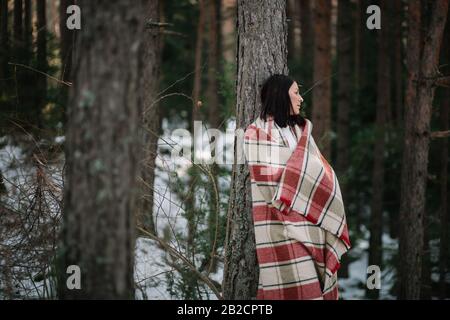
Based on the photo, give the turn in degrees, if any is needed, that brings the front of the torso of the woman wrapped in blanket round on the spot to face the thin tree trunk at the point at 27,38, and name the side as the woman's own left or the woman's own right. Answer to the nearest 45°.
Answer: approximately 180°

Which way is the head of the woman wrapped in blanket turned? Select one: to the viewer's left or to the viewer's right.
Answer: to the viewer's right

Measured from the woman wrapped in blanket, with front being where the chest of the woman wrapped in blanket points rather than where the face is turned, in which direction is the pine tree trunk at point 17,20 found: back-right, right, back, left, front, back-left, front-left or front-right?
back

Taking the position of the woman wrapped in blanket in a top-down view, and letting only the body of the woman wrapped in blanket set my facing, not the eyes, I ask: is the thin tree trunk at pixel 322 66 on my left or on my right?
on my left

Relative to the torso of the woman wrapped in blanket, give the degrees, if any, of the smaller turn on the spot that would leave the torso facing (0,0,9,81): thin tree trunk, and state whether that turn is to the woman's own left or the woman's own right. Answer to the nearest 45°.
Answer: approximately 180°

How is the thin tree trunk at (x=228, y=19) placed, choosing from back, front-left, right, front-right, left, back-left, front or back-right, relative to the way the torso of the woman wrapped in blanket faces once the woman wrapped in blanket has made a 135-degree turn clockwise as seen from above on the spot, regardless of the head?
right

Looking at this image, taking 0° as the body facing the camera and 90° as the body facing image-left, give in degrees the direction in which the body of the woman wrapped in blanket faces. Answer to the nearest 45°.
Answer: approximately 315°

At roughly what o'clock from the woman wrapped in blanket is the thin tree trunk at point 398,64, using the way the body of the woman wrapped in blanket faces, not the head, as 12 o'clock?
The thin tree trunk is roughly at 8 o'clock from the woman wrapped in blanket.

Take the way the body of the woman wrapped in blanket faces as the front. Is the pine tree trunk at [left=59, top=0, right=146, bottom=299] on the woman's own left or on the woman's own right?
on the woman's own right

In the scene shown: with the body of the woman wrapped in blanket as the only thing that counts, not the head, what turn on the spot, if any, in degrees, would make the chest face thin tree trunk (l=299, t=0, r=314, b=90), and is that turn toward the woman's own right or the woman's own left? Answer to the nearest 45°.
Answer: approximately 135° to the woman's own left
